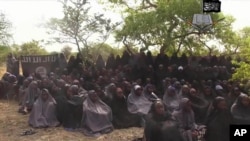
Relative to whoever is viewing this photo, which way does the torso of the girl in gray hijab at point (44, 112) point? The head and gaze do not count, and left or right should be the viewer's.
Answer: facing the viewer

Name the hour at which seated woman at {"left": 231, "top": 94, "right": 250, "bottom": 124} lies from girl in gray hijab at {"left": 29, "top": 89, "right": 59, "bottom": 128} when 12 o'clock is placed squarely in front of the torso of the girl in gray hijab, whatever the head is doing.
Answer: The seated woman is roughly at 10 o'clock from the girl in gray hijab.

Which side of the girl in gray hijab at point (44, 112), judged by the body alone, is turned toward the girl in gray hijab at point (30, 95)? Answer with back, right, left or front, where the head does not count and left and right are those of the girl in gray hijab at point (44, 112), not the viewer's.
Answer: back

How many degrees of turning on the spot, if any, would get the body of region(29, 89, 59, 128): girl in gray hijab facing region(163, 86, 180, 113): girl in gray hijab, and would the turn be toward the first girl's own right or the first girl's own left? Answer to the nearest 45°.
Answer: approximately 90° to the first girl's own left

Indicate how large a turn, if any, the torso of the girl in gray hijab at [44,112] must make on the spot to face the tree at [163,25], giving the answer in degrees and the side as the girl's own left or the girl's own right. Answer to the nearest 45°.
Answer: approximately 135° to the girl's own left

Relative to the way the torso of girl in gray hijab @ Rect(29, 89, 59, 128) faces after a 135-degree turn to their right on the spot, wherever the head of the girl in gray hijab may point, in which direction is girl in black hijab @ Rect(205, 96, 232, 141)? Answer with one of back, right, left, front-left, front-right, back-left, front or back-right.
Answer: back

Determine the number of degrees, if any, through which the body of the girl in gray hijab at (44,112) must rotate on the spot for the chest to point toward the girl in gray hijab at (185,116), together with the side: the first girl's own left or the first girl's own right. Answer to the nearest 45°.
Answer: approximately 45° to the first girl's own left

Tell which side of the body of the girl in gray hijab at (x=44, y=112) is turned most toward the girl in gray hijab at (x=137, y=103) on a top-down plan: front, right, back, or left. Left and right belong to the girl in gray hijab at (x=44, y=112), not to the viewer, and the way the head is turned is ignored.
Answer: left

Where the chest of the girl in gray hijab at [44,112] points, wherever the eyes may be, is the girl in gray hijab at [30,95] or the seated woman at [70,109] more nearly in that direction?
the seated woman

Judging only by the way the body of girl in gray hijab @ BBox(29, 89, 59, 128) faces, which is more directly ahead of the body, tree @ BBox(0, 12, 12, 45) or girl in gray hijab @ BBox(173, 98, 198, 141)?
the girl in gray hijab

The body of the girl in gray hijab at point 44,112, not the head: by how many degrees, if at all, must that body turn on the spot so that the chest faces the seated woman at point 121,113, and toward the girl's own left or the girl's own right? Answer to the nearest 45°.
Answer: approximately 90° to the girl's own left

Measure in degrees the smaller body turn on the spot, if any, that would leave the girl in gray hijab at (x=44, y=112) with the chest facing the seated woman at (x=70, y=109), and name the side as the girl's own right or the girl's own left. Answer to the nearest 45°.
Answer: approximately 45° to the girl's own left
